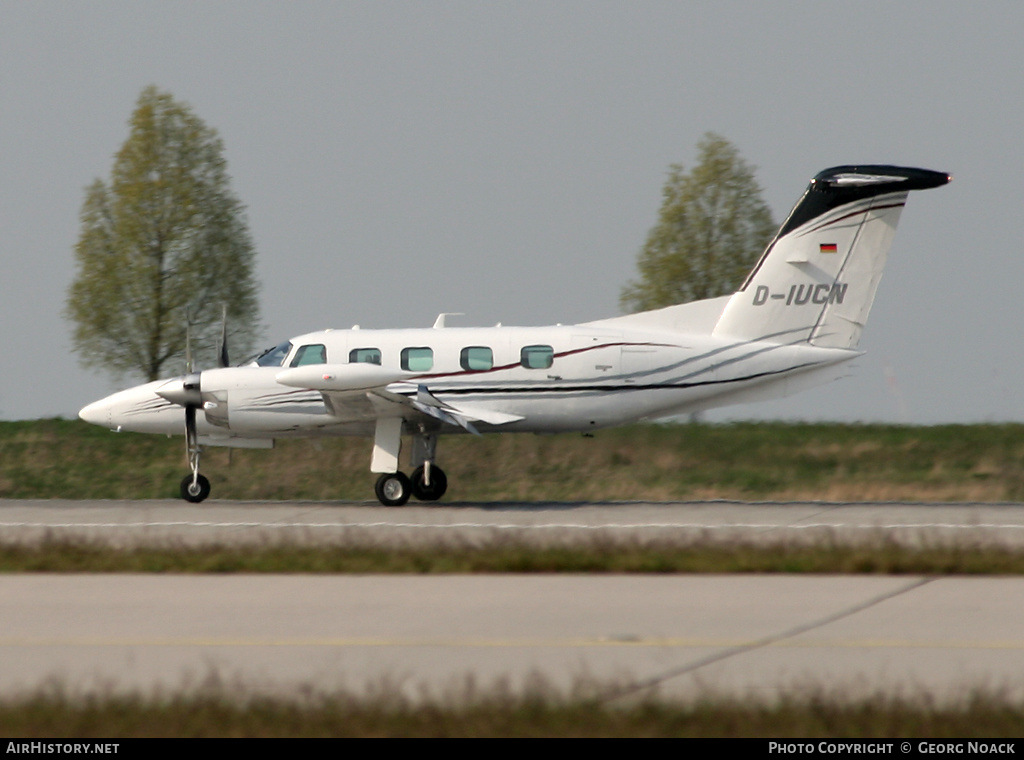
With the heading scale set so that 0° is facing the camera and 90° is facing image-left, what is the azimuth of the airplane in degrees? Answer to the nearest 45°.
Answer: approximately 90°

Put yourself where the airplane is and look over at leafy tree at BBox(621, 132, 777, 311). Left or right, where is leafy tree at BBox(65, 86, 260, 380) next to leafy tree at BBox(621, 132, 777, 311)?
left

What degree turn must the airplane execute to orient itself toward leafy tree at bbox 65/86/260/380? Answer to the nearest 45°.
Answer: approximately 45° to its right

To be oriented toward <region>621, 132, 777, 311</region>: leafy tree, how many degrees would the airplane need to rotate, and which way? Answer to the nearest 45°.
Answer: approximately 90° to its right
